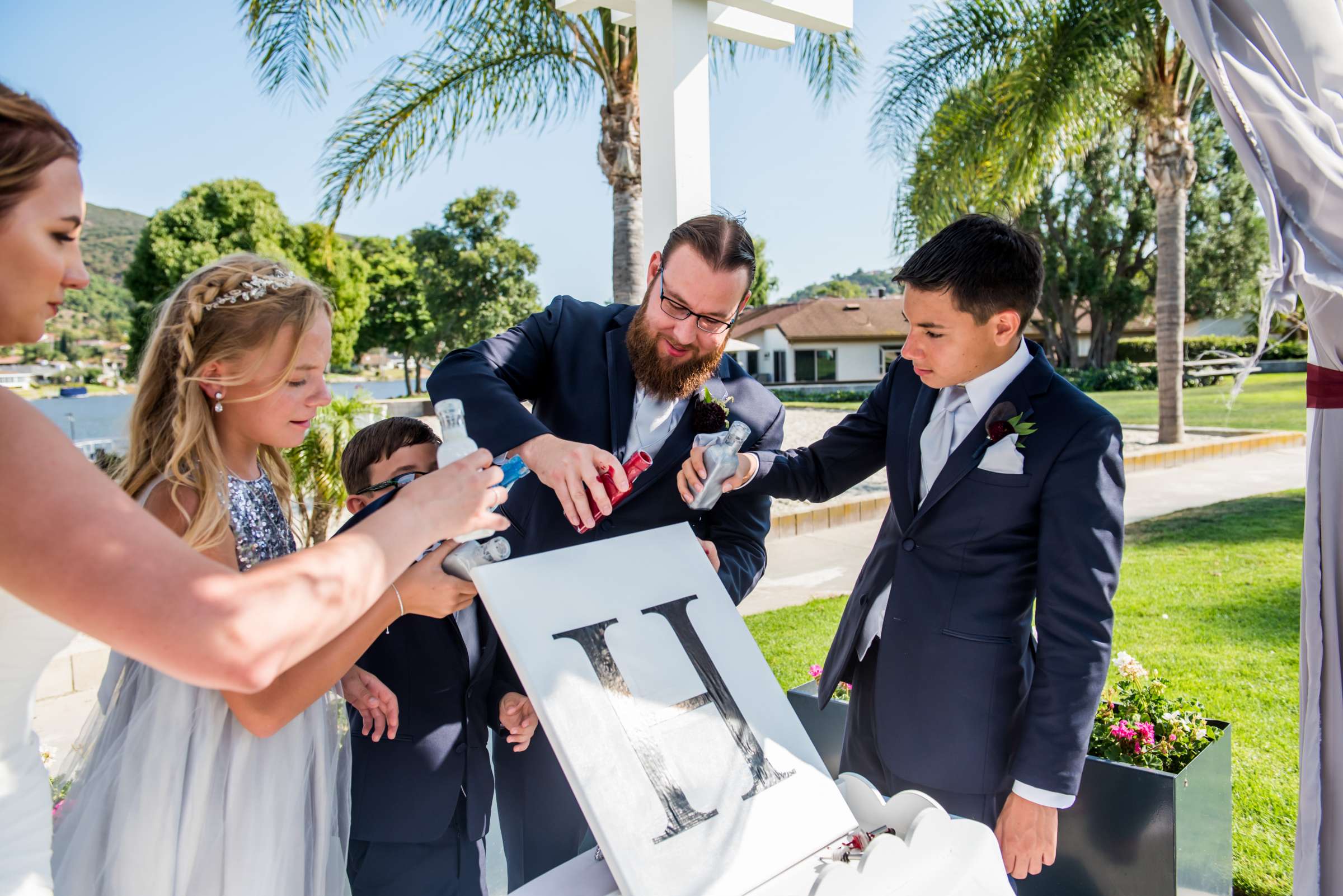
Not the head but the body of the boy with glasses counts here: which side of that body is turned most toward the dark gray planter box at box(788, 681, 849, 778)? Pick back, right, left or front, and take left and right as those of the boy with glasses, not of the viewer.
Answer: left

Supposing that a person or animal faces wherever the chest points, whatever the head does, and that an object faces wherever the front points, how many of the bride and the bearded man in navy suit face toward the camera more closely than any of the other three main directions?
1

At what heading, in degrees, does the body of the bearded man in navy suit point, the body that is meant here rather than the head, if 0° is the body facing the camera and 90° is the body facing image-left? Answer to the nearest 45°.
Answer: approximately 0°

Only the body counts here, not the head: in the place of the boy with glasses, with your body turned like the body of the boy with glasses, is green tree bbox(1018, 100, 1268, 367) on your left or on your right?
on your left

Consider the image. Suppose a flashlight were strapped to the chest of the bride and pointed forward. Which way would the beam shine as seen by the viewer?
to the viewer's right

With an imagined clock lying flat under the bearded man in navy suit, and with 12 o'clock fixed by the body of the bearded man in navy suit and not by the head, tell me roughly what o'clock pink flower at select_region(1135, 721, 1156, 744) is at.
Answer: The pink flower is roughly at 9 o'clock from the bearded man in navy suit.

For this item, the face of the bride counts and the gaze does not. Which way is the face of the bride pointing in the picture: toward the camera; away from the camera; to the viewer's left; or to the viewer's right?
to the viewer's right

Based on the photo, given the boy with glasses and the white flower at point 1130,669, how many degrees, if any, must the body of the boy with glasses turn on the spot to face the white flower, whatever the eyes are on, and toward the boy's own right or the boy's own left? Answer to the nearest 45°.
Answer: approximately 45° to the boy's own left

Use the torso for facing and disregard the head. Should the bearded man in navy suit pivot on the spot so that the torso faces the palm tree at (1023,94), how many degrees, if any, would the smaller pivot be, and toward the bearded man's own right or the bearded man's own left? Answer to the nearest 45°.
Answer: approximately 135° to the bearded man's own left

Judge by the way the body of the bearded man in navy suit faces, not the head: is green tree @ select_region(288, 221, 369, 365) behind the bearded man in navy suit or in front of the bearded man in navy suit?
behind
